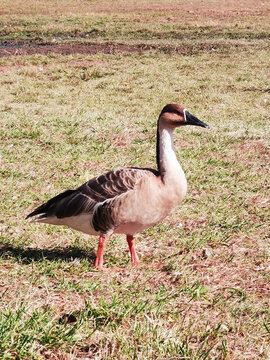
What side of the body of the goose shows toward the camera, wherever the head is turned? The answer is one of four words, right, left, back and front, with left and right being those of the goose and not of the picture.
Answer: right
